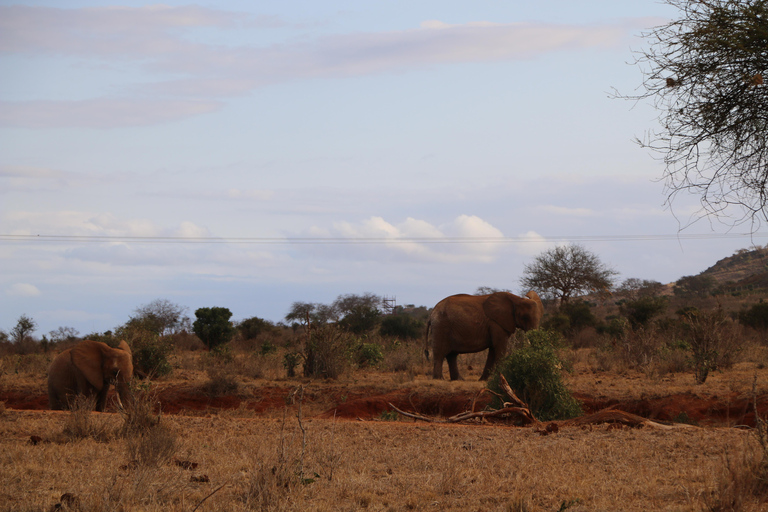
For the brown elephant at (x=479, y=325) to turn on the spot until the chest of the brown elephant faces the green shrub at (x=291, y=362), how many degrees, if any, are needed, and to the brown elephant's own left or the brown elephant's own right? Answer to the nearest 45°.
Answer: approximately 180°

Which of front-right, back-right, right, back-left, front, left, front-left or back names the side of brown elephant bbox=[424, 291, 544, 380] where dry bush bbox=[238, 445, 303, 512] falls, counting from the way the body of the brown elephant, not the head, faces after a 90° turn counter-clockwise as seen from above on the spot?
back

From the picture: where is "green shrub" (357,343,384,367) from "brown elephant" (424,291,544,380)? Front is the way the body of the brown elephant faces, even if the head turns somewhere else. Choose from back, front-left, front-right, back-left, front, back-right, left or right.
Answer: back-left

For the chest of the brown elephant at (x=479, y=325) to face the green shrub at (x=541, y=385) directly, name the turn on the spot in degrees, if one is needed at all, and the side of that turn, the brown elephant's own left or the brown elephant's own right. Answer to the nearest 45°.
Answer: approximately 90° to the brown elephant's own right

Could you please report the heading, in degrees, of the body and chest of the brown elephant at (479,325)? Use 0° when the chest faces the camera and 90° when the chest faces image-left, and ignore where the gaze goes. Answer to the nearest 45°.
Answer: approximately 270°

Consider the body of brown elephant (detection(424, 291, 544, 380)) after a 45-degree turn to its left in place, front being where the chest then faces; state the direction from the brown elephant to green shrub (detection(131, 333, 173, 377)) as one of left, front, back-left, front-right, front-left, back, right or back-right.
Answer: back-left

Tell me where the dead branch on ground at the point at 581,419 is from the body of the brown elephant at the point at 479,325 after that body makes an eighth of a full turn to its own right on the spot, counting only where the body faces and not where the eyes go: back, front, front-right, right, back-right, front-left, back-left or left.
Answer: front-right

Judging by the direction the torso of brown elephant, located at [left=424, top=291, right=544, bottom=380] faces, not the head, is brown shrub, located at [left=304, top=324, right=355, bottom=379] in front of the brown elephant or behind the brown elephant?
behind

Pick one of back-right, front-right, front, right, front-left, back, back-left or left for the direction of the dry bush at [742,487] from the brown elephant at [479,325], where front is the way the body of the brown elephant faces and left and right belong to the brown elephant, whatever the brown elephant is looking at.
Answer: right

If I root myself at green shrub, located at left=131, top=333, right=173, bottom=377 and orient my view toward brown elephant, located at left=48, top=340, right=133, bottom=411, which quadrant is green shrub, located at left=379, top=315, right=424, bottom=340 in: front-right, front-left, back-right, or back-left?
back-left
